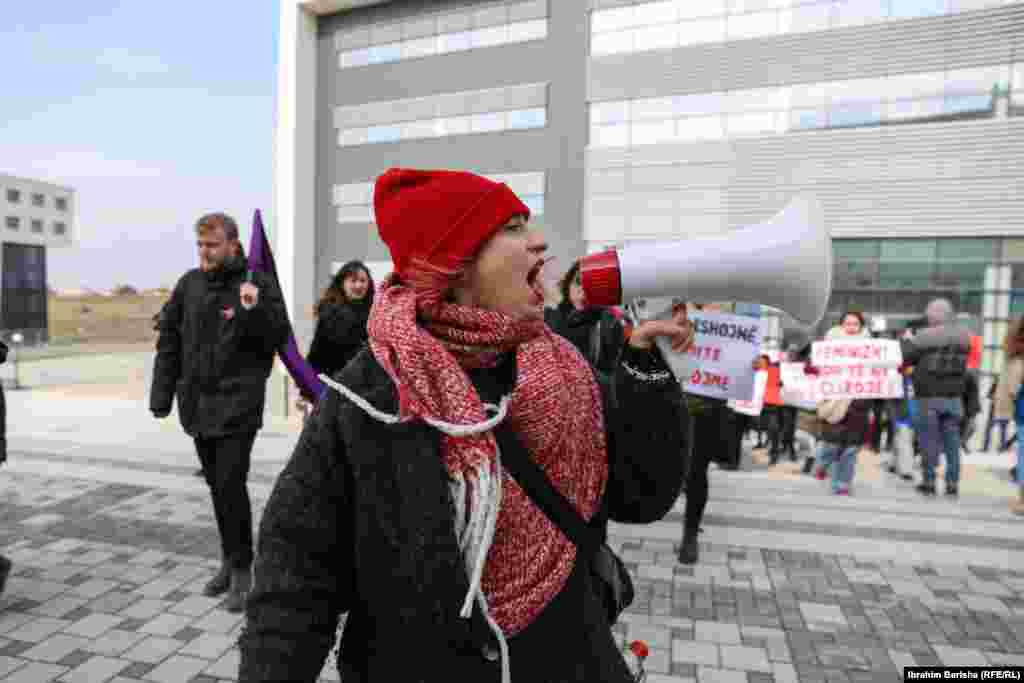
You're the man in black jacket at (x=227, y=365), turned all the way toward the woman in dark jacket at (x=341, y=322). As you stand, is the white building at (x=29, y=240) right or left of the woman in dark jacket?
left

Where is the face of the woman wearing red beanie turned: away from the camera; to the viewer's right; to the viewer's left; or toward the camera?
to the viewer's right

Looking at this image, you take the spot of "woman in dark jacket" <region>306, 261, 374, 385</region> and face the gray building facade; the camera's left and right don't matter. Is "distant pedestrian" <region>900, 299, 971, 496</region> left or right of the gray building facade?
right

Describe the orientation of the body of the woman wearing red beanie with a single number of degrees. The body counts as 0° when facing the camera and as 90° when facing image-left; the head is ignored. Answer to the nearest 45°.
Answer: approximately 315°

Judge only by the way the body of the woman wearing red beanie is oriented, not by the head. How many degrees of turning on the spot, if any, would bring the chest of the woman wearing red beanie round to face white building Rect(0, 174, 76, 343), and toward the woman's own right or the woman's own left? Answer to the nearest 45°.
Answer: approximately 180°
